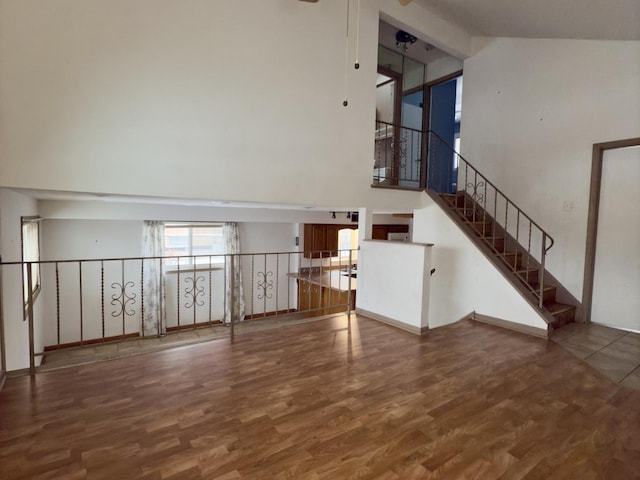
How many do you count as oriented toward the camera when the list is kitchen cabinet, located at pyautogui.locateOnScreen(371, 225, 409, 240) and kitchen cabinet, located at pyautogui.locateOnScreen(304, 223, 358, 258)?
2

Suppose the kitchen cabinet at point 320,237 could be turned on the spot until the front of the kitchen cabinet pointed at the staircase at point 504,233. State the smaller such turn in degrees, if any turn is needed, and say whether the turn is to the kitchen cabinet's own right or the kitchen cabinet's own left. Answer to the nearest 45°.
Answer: approximately 45° to the kitchen cabinet's own left

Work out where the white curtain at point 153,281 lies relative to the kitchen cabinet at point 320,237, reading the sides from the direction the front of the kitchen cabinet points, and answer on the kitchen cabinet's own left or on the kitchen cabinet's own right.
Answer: on the kitchen cabinet's own right

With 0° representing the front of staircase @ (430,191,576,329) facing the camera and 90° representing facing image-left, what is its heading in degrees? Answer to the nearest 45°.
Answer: approximately 315°

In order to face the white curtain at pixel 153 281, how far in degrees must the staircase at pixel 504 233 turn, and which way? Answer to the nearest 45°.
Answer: approximately 135° to its right

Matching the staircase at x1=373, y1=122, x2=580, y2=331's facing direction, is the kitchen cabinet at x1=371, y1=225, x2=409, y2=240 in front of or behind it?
behind

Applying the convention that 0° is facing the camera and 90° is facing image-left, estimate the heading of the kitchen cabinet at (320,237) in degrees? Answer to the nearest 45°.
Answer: approximately 0°

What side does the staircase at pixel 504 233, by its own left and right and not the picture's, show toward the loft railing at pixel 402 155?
back
